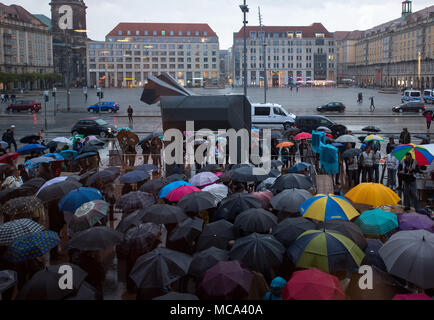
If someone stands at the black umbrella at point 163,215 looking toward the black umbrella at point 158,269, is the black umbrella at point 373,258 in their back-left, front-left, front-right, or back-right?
front-left

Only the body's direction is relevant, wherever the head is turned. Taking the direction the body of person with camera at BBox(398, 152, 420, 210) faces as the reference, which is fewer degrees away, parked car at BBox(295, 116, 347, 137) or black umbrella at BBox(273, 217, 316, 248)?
the black umbrella

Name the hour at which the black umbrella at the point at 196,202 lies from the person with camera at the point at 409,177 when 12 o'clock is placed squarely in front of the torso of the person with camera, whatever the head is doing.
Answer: The black umbrella is roughly at 1 o'clock from the person with camera.
